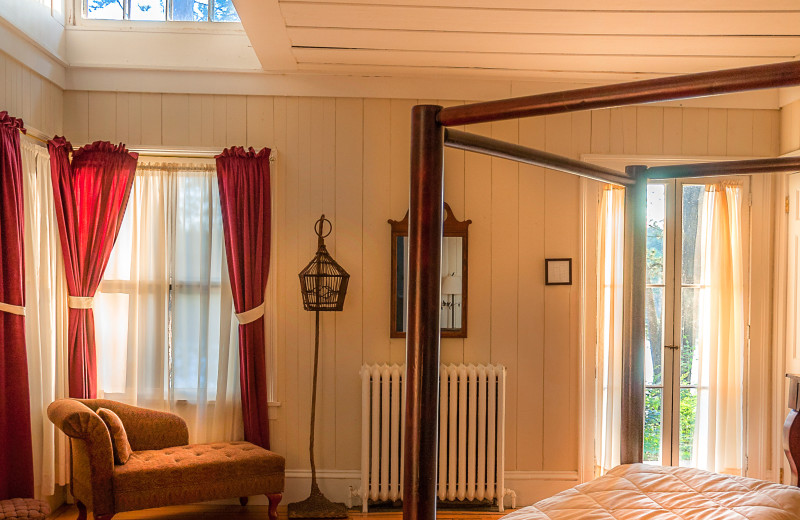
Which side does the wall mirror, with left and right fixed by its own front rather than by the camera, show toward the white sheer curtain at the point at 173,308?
right

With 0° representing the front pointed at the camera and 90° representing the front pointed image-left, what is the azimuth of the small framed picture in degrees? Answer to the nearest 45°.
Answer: approximately 0°

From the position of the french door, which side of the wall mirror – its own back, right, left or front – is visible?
left

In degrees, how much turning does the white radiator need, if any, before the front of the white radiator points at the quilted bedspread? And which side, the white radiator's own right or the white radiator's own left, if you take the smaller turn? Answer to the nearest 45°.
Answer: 0° — it already faces it

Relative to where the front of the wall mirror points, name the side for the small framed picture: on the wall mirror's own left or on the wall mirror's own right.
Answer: on the wall mirror's own left

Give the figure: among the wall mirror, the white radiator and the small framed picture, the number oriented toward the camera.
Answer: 3

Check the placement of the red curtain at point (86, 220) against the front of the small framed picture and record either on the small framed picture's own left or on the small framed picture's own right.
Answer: on the small framed picture's own right

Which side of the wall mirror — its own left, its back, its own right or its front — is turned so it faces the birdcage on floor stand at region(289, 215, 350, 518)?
right
